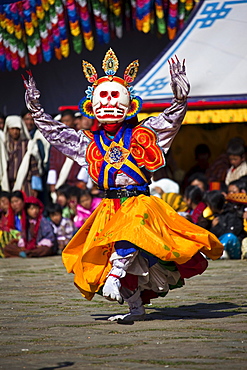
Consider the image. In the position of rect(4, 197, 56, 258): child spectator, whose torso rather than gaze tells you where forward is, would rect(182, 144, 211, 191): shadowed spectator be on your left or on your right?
on your left

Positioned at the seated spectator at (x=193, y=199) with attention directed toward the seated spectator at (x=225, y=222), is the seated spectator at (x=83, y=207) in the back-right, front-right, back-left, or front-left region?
back-right

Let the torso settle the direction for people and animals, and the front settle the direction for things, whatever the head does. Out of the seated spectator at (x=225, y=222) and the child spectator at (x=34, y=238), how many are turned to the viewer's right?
0

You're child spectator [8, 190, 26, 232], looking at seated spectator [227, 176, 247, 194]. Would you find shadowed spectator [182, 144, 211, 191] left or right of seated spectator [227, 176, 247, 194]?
left

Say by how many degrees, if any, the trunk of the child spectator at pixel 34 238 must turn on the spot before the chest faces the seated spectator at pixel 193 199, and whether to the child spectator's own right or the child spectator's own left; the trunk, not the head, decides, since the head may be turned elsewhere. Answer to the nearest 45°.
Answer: approximately 90° to the child spectator's own left

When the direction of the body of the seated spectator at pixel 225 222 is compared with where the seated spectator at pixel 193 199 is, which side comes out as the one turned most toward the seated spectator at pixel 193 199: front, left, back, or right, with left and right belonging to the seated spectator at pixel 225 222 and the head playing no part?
front

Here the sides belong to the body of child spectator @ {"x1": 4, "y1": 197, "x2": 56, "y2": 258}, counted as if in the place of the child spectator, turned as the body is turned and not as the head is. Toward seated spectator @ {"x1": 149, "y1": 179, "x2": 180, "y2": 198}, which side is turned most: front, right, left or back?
left

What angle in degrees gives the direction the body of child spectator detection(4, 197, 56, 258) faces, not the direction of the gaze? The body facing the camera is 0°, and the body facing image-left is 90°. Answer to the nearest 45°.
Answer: approximately 0°

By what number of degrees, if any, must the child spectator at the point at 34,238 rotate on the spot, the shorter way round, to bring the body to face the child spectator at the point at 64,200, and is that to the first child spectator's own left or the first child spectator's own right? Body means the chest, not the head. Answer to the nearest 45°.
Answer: approximately 135° to the first child spectator's own left
